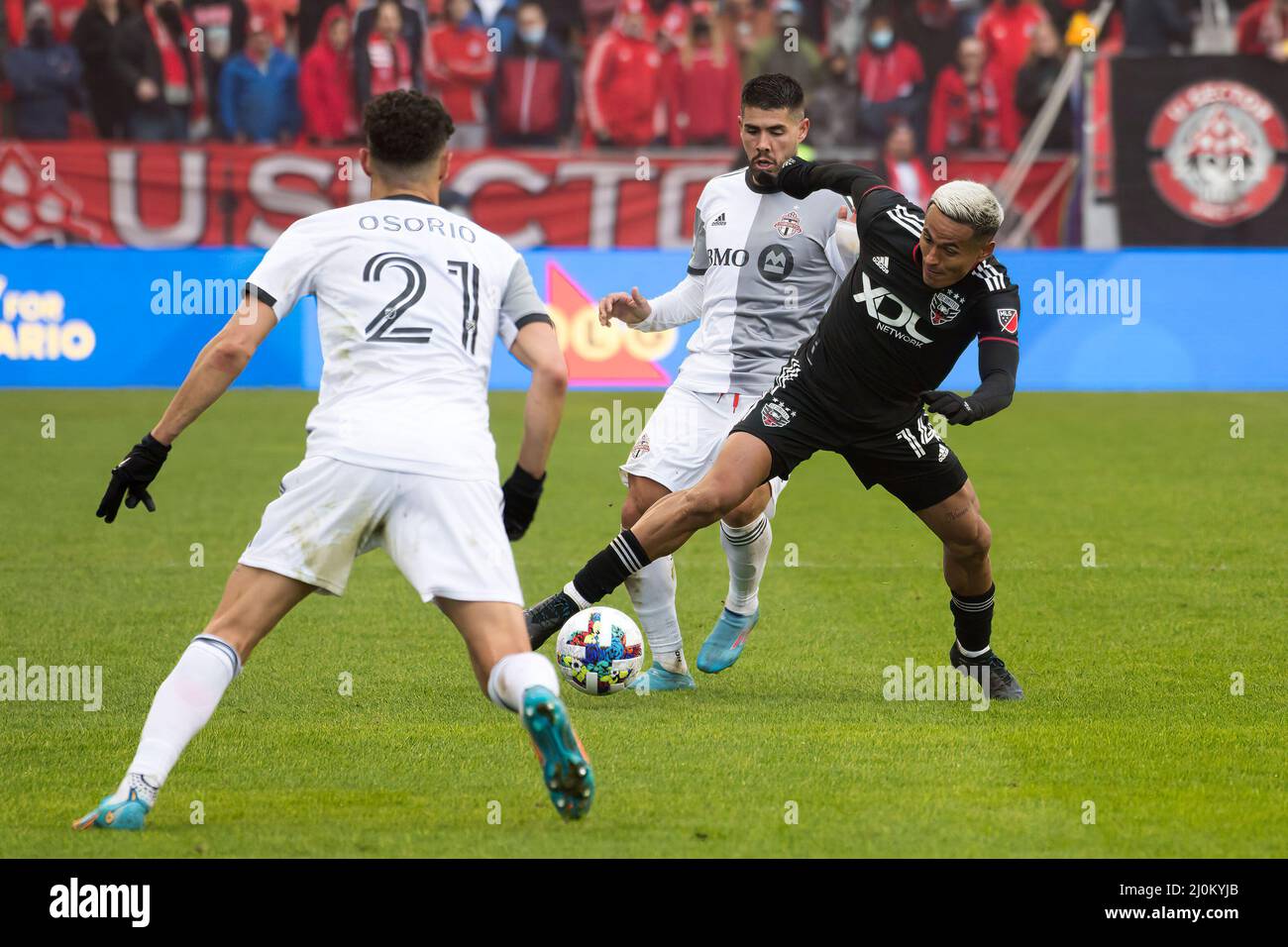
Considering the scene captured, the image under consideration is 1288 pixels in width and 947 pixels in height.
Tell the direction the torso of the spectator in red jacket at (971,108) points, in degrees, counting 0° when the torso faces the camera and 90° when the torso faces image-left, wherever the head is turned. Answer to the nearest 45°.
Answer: approximately 0°

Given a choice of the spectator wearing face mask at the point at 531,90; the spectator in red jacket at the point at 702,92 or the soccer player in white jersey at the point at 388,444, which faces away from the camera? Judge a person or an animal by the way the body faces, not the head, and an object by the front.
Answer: the soccer player in white jersey

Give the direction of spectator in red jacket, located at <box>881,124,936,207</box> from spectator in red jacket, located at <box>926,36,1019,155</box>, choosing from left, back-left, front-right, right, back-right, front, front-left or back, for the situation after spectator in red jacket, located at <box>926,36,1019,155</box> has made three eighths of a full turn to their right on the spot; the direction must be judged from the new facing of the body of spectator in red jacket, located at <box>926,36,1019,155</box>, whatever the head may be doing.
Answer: left

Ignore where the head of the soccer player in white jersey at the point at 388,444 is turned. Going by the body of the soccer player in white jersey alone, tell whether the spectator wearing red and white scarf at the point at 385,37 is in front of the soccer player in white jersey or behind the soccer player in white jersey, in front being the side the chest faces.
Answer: in front

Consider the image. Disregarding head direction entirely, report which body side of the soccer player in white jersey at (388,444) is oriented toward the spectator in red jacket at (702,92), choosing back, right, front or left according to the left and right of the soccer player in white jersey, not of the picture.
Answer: front

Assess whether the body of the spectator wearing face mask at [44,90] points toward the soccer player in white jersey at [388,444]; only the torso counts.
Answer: yes

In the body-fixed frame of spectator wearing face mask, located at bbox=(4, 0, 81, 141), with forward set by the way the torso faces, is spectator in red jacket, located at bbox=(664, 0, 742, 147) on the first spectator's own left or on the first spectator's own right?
on the first spectator's own left

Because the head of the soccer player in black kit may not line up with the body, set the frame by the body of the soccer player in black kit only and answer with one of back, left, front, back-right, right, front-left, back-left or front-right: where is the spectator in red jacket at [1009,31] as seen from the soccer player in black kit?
back

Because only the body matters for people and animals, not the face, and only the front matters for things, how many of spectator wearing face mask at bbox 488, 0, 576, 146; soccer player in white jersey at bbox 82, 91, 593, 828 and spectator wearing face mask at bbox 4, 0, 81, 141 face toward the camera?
2

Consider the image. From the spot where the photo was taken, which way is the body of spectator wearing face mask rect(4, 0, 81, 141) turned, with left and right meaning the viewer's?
facing the viewer

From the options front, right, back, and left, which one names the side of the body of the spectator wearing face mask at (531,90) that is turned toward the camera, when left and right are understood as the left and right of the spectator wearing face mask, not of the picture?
front

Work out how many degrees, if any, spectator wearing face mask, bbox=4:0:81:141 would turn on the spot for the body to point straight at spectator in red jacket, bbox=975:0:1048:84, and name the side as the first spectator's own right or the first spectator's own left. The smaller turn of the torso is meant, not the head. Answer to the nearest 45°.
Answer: approximately 90° to the first spectator's own left

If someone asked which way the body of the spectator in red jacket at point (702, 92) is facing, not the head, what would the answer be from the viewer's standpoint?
toward the camera

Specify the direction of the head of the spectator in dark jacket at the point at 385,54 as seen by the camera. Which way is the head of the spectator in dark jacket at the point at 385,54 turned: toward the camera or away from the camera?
toward the camera

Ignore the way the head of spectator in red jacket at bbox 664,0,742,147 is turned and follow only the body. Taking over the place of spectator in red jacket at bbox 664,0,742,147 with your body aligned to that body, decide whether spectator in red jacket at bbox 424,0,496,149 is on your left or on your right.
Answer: on your right

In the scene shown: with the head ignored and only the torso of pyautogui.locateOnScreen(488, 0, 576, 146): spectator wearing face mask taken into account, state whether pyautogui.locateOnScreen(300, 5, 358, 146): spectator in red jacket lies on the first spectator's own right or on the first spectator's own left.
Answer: on the first spectator's own right
